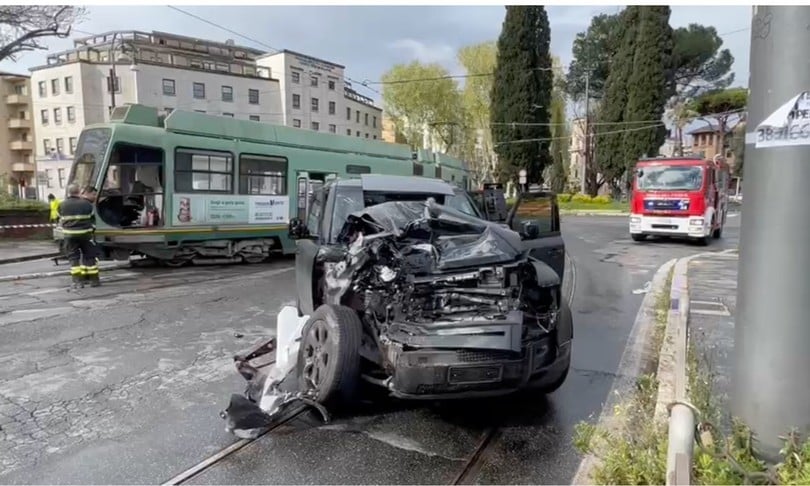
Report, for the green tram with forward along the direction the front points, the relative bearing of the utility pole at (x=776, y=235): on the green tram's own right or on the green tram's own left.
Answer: on the green tram's own left

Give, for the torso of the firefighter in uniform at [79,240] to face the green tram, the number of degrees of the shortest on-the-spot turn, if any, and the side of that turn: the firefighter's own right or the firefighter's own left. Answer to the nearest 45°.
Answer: approximately 45° to the firefighter's own right

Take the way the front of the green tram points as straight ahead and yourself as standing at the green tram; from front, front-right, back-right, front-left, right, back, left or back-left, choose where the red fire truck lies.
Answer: back-left

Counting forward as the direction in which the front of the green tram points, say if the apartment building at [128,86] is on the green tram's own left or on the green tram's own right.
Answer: on the green tram's own right

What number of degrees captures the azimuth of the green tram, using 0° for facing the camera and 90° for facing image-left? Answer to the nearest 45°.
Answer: approximately 45°

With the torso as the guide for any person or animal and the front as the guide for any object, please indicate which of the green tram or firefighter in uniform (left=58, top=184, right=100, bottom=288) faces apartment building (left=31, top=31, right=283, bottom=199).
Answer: the firefighter in uniform

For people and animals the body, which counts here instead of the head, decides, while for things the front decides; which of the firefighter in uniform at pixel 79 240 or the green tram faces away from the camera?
the firefighter in uniform

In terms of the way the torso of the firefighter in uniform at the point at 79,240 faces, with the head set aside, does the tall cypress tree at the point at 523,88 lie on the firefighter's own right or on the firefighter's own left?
on the firefighter's own right

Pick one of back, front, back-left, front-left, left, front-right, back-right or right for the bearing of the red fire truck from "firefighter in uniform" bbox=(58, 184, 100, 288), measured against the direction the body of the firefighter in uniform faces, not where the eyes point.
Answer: right

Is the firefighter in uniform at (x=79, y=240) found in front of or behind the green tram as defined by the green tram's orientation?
in front

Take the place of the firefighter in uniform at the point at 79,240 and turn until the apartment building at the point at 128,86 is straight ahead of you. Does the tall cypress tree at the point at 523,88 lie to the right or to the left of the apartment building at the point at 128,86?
right

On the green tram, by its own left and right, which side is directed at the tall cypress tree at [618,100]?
back

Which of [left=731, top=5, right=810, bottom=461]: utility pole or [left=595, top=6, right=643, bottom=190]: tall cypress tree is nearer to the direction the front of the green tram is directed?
the utility pole

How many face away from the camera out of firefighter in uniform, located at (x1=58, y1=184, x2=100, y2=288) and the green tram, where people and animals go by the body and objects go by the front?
1
